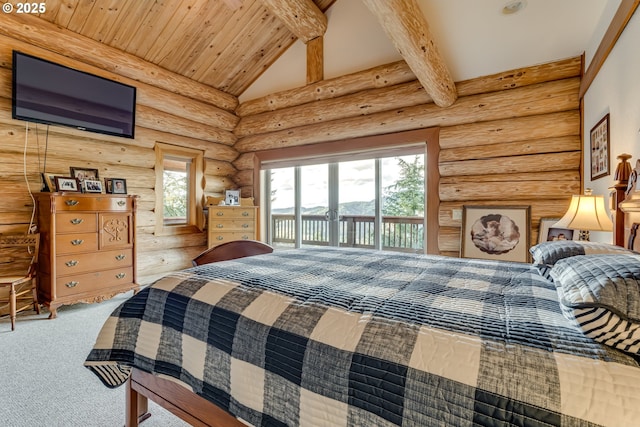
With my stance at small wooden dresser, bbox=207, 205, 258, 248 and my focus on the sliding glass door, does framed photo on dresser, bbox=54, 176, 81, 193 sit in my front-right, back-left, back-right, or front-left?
back-right

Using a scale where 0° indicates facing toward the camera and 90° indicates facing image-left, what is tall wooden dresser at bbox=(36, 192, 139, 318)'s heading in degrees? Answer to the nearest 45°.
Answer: approximately 315°

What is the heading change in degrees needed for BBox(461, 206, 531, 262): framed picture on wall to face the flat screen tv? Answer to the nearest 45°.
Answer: approximately 45° to its right

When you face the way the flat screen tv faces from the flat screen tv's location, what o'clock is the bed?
The bed is roughly at 1 o'clock from the flat screen tv.

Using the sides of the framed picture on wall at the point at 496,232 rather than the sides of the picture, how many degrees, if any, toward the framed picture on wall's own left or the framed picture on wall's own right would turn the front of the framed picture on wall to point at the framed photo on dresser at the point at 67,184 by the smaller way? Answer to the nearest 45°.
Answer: approximately 45° to the framed picture on wall's own right

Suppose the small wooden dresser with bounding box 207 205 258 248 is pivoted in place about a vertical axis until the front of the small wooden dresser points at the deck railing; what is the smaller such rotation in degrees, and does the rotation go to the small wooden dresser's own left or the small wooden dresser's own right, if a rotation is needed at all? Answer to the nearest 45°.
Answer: approximately 90° to the small wooden dresser's own left

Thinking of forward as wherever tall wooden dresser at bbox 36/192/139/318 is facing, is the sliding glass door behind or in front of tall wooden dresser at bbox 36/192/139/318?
in front

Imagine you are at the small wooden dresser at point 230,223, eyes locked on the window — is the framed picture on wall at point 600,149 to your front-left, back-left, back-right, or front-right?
back-left

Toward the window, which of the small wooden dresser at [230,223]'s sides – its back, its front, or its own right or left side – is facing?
right

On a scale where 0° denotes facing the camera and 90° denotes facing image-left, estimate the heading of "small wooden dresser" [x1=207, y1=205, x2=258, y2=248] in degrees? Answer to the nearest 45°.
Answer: approximately 0°

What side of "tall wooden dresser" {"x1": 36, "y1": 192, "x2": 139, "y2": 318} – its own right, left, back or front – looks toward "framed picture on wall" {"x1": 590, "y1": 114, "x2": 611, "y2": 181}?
front

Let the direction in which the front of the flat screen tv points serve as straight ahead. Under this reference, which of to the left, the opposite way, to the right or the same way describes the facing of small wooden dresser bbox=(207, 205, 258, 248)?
to the right

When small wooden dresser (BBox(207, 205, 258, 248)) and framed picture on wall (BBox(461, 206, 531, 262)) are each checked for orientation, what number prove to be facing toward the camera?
2

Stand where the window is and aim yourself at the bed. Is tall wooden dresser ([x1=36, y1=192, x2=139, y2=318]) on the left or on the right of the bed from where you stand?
right

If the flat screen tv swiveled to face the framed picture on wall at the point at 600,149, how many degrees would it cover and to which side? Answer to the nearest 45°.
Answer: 0° — it already faces it
